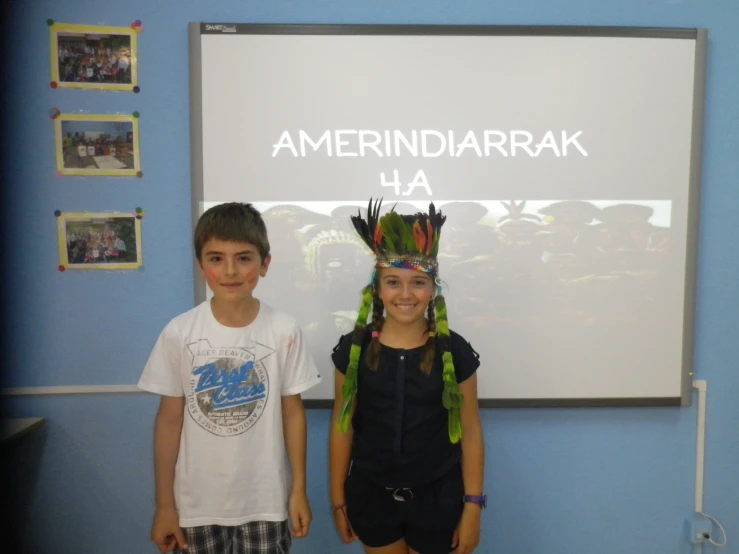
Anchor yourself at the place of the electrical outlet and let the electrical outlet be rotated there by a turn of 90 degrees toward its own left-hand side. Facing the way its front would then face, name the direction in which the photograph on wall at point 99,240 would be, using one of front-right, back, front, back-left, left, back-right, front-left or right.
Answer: back-right

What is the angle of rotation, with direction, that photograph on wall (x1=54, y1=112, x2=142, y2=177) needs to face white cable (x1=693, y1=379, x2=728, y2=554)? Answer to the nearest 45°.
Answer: approximately 45° to its left

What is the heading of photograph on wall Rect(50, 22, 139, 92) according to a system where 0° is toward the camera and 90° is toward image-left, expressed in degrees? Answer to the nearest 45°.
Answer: approximately 0°

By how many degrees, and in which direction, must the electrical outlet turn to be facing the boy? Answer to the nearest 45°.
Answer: approximately 45° to its right
